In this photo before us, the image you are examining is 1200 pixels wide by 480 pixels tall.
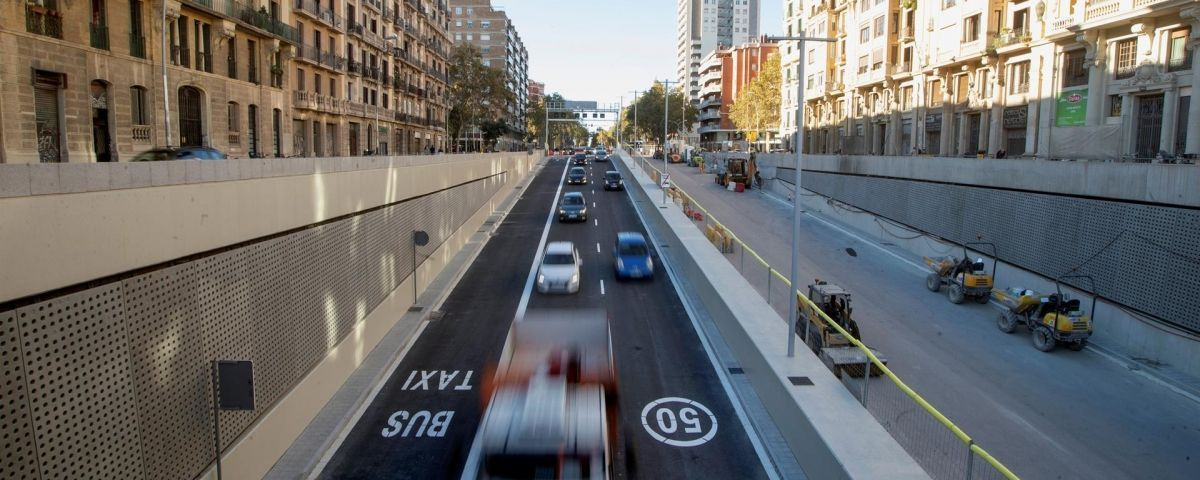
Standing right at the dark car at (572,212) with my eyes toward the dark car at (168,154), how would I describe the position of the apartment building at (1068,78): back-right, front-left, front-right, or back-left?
back-left

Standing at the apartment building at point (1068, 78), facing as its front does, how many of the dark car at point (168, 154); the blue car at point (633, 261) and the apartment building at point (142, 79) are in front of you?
3

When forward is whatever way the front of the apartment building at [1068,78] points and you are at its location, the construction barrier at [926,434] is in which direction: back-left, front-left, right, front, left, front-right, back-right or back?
front-left

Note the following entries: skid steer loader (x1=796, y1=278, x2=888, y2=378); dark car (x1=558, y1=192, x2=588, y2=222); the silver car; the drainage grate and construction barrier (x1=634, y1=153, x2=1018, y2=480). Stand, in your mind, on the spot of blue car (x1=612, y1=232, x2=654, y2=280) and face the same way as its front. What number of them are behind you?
1

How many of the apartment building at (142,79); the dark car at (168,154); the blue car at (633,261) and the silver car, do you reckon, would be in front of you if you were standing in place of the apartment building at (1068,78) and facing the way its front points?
4

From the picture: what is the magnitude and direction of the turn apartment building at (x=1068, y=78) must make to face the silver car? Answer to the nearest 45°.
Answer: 0° — it already faces it

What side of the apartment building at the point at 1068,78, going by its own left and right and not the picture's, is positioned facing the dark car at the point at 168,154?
front

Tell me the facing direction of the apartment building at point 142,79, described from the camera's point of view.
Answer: facing the viewer and to the right of the viewer

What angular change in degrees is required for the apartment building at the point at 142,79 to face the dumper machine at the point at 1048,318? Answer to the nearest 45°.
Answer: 0° — it already faces it

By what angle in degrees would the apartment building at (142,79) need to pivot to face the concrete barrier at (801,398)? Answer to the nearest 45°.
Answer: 0° — it already faces it

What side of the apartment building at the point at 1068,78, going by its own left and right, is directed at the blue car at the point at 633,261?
front
